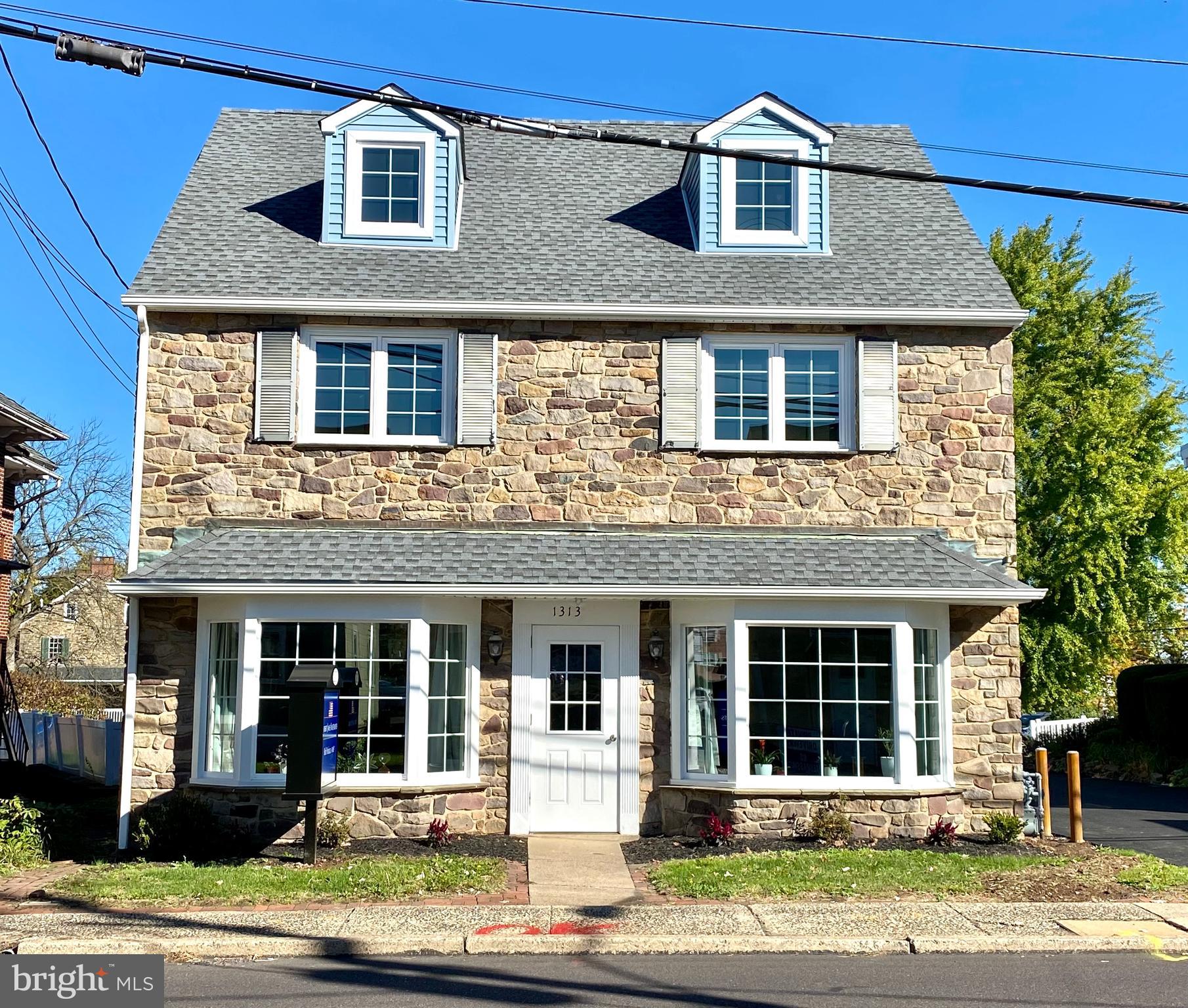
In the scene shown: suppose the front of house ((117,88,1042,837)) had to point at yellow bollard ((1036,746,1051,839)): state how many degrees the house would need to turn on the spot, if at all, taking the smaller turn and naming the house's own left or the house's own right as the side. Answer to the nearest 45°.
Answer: approximately 90° to the house's own left

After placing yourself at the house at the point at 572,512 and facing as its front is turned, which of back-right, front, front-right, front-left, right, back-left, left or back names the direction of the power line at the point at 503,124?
front

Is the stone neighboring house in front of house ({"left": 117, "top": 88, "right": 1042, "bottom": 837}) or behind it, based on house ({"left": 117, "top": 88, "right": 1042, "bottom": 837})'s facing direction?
behind

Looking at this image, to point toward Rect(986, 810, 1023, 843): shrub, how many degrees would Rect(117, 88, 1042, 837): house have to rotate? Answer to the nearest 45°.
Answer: approximately 90° to its left

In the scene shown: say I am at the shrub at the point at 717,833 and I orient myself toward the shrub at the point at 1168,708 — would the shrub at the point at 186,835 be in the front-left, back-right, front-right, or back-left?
back-left

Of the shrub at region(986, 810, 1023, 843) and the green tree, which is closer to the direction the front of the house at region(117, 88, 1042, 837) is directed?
the shrub

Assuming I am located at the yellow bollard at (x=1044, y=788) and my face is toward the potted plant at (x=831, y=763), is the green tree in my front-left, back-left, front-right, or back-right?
back-right

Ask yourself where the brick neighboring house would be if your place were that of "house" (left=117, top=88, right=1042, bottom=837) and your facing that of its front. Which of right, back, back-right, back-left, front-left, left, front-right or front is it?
back-right

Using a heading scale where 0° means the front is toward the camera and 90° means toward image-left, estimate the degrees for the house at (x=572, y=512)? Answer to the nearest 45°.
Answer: approximately 0°

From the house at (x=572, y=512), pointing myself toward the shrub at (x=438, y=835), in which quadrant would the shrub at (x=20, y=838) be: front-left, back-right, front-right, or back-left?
front-right

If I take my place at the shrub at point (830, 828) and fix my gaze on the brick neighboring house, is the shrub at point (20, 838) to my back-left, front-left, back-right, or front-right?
front-left
